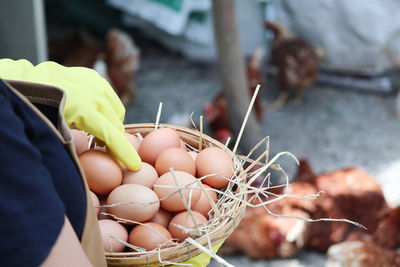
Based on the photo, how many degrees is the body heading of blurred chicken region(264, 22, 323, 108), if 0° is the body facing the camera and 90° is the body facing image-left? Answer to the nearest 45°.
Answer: approximately 90°

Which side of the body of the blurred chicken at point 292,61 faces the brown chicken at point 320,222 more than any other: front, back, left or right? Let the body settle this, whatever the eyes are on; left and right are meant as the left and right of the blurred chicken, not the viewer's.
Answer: left

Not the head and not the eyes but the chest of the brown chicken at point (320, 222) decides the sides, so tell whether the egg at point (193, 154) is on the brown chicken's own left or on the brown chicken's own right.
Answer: on the brown chicken's own left

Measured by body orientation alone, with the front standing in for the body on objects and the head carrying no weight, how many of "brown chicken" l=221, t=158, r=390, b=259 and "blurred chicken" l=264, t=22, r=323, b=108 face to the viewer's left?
2

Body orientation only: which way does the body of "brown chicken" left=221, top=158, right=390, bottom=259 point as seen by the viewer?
to the viewer's left

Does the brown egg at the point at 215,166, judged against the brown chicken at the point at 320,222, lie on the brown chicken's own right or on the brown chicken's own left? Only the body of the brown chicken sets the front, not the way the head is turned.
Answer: on the brown chicken's own left

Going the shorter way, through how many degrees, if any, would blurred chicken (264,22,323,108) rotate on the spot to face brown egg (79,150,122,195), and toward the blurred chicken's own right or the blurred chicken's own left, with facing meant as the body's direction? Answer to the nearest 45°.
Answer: approximately 90° to the blurred chicken's own left

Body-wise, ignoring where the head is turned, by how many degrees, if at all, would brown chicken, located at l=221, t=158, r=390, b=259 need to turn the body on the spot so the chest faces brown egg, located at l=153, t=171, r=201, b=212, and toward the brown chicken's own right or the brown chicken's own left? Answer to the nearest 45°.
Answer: approximately 90° to the brown chicken's own left
